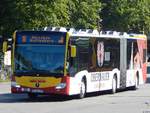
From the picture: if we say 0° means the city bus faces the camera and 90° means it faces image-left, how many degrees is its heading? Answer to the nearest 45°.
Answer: approximately 45°
